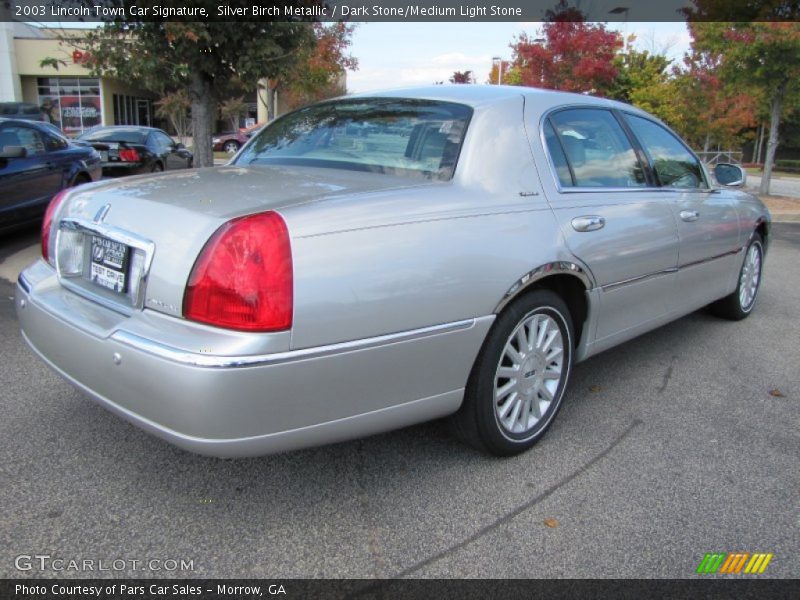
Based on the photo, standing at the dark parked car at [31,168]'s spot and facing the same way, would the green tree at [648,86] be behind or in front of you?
behind

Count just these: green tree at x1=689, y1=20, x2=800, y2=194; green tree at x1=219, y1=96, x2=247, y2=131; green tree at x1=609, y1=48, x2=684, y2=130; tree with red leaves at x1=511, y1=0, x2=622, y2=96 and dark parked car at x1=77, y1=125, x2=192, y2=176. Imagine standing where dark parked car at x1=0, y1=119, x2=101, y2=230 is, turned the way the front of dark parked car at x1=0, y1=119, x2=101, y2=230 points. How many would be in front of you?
0

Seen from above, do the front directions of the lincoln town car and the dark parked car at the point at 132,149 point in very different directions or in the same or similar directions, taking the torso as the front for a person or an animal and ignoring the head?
same or similar directions

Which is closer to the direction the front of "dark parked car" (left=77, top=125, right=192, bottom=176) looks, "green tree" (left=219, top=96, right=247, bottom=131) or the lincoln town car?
the green tree

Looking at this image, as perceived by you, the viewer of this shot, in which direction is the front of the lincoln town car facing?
facing away from the viewer and to the right of the viewer

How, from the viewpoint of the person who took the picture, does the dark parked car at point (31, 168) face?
facing the viewer and to the left of the viewer

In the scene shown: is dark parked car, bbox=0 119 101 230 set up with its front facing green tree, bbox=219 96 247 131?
no

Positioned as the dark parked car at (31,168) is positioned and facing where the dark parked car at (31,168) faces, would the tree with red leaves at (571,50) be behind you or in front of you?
behind

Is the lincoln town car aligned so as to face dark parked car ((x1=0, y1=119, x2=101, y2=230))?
no

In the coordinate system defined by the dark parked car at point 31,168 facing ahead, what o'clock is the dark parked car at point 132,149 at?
the dark parked car at point 132,149 is roughly at 5 o'clock from the dark parked car at point 31,168.

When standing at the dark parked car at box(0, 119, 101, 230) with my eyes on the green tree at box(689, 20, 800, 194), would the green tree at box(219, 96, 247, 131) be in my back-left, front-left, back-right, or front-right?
front-left

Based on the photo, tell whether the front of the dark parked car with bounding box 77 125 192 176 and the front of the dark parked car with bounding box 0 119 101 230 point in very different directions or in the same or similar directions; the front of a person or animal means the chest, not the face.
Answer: very different directions

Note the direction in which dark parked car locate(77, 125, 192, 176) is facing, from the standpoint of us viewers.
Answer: facing away from the viewer and to the right of the viewer

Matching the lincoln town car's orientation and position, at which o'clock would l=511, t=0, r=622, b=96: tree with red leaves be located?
The tree with red leaves is roughly at 11 o'clock from the lincoln town car.
